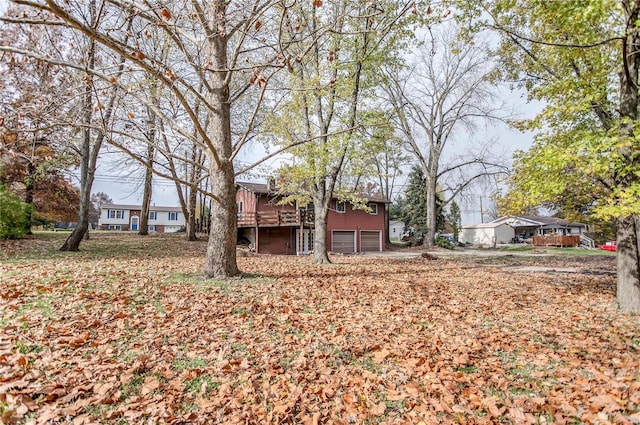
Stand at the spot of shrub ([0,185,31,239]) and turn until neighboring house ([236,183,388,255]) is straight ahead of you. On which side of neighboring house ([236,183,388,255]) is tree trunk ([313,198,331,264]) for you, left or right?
right

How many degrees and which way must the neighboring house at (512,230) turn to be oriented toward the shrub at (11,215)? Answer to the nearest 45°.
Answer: approximately 45° to its right

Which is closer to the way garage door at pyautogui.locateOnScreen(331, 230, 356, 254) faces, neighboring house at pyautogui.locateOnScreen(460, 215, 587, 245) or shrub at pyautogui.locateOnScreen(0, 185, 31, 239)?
the shrub

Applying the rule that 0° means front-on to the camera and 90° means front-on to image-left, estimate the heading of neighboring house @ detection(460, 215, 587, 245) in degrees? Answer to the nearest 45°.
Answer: approximately 315°

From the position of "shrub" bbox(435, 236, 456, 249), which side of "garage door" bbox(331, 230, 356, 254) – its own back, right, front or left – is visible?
left

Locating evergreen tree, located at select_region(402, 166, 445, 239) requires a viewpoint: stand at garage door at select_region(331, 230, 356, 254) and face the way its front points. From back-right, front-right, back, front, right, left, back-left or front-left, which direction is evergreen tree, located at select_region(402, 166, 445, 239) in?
back-left

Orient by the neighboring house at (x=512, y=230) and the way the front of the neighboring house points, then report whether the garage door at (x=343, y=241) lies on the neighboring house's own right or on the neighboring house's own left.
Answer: on the neighboring house's own right

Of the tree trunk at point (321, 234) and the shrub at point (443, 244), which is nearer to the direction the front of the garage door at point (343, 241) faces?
the tree trunk

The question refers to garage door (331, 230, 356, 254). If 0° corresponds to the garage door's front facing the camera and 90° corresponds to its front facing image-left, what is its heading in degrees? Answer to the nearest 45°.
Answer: approximately 0°

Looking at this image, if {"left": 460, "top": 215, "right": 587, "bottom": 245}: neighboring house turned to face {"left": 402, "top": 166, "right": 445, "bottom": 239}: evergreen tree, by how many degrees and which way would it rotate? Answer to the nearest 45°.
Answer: approximately 90° to its right

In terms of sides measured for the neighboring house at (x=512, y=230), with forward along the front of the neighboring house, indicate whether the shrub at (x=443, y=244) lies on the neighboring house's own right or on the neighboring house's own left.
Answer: on the neighboring house's own right

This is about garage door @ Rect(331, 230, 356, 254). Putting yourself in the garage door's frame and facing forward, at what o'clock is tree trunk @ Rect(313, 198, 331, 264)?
The tree trunk is roughly at 12 o'clock from the garage door.
